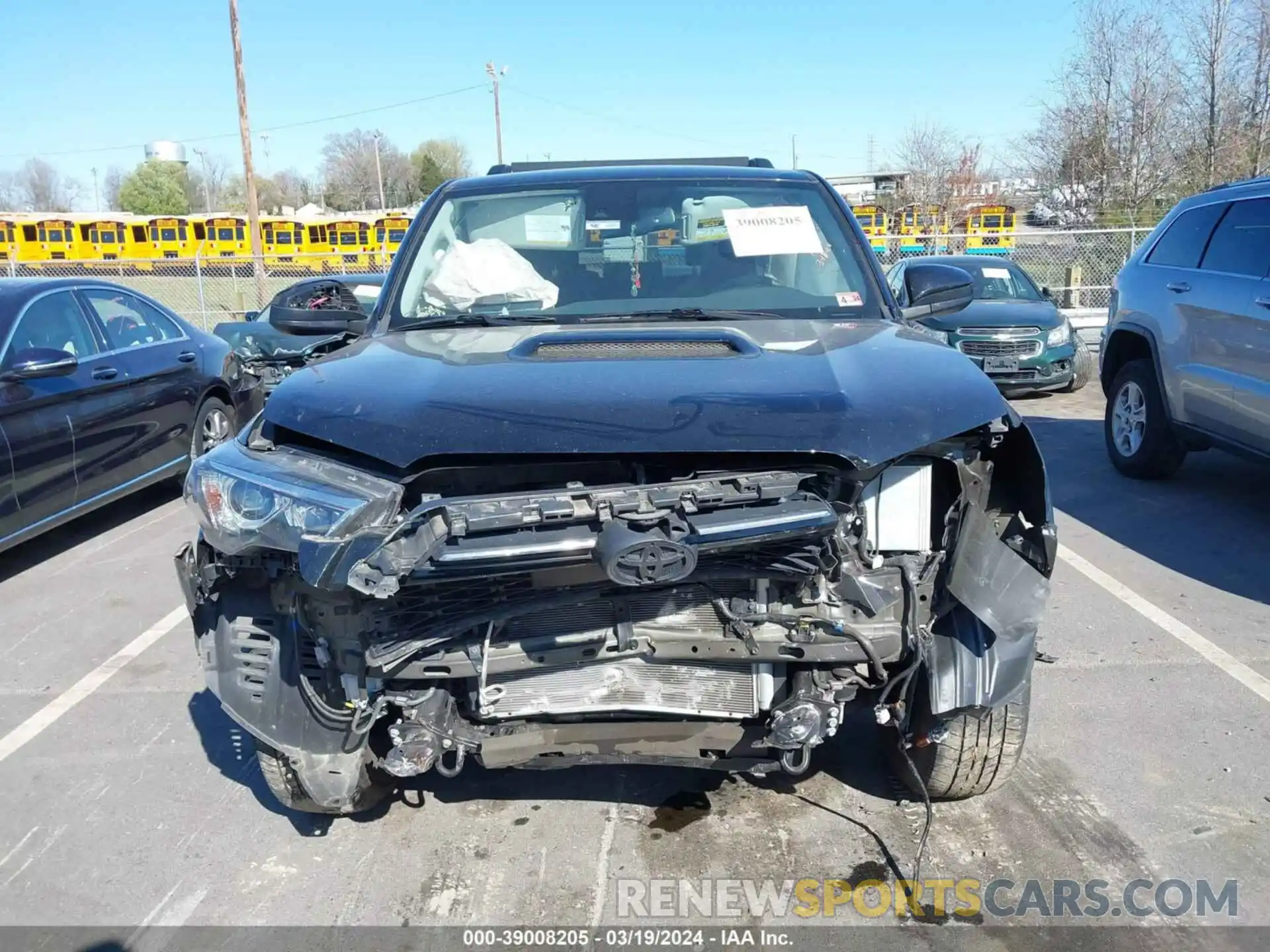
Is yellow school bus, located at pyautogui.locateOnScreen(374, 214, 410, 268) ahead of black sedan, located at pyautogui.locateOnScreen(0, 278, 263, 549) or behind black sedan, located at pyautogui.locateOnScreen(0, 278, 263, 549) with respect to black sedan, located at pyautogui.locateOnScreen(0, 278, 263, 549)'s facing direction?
behind

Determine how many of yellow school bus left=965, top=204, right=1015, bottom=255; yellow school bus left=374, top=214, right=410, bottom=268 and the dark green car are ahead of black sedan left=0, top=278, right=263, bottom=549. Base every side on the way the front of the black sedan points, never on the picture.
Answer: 0

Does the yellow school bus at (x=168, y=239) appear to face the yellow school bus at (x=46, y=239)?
no

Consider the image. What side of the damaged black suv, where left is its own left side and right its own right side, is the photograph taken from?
front

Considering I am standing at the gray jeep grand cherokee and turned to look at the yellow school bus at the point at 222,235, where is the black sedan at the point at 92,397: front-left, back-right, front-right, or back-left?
front-left

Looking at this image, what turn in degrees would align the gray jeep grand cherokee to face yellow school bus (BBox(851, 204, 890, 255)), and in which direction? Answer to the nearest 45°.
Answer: approximately 135° to its left

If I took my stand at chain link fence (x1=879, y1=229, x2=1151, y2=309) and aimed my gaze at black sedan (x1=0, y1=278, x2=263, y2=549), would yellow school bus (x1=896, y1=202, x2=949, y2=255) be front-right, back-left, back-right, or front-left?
back-right
